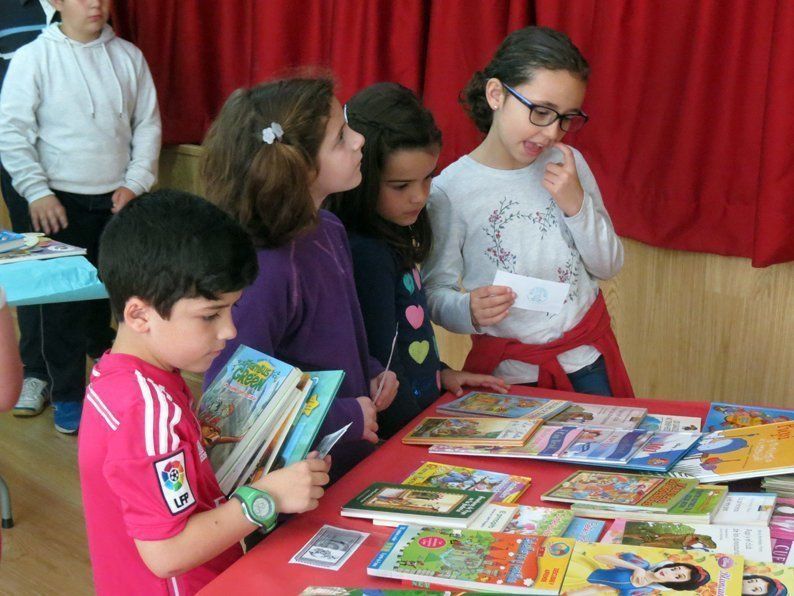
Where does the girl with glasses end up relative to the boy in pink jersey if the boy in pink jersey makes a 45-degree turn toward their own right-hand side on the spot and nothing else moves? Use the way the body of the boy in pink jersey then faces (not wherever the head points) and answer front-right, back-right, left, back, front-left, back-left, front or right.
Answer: left

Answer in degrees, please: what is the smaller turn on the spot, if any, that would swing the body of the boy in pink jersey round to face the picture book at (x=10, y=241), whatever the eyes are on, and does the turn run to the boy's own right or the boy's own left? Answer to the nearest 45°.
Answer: approximately 90° to the boy's own left

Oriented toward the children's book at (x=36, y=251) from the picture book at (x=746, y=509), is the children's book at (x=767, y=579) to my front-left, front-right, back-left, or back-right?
back-left

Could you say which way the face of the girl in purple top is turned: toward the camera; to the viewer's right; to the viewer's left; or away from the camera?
to the viewer's right

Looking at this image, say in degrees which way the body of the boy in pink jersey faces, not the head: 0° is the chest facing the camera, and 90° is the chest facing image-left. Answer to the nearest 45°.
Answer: approximately 270°

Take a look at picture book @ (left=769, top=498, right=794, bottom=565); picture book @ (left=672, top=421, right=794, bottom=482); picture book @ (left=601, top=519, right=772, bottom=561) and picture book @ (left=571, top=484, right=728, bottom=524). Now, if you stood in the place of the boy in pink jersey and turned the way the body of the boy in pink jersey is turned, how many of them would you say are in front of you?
4

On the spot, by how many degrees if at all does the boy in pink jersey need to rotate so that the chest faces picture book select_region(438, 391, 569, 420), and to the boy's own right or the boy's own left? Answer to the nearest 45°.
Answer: approximately 45° to the boy's own left

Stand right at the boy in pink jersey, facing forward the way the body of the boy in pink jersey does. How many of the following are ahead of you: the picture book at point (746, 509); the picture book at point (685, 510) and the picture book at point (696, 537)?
3

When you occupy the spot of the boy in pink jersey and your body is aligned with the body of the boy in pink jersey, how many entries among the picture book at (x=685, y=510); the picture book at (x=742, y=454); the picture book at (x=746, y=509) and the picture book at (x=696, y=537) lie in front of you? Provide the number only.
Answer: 4
